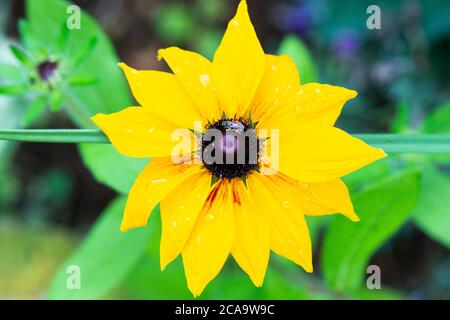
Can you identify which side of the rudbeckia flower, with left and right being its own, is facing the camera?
front

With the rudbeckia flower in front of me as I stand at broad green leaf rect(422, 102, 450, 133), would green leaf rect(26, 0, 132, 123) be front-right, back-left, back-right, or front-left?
front-right

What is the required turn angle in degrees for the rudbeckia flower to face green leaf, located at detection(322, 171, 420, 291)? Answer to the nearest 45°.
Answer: approximately 135° to its left

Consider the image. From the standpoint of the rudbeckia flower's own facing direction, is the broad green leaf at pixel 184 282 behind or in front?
behind

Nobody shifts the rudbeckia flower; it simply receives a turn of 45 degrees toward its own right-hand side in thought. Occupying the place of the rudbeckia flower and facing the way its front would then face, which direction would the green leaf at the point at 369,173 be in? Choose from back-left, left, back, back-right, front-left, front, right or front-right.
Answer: back

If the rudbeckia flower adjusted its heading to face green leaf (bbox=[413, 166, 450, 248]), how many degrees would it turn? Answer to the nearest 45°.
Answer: approximately 135° to its left

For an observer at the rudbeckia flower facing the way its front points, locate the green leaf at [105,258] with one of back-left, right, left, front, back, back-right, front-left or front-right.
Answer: back-right

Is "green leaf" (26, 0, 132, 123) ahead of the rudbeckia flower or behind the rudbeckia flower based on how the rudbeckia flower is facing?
behind

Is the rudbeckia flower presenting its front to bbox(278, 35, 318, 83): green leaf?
no
